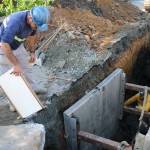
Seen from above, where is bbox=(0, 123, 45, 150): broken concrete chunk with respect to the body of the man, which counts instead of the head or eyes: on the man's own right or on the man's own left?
on the man's own right

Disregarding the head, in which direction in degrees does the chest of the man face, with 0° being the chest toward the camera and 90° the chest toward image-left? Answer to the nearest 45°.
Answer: approximately 315°

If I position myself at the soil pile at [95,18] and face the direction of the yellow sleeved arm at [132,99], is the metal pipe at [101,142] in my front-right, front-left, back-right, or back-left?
front-right

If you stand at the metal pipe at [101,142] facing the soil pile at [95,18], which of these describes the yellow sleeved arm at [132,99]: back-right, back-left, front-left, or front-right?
front-right
